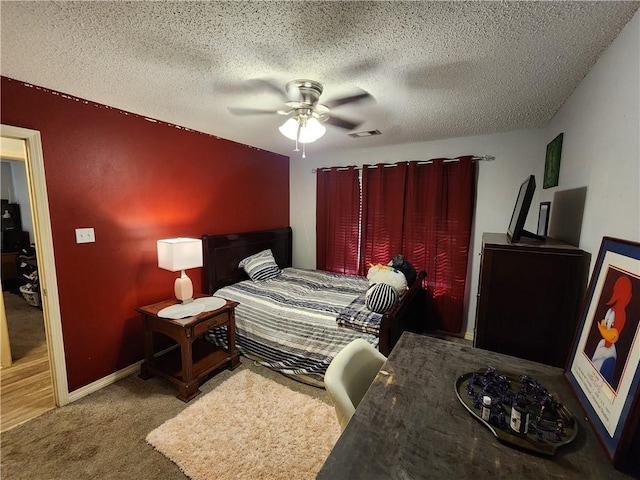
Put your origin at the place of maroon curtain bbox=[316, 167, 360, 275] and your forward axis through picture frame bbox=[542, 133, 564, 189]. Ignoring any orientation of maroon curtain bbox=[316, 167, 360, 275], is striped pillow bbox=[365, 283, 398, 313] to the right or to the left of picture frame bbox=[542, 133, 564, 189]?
right

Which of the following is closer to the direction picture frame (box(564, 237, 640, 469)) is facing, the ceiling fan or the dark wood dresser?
the ceiling fan

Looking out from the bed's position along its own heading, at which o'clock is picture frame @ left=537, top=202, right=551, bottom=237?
The picture frame is roughly at 11 o'clock from the bed.

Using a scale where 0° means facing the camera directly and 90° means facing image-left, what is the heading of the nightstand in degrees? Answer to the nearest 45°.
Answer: approximately 315°

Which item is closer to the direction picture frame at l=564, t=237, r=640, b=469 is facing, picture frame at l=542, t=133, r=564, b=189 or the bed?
the bed

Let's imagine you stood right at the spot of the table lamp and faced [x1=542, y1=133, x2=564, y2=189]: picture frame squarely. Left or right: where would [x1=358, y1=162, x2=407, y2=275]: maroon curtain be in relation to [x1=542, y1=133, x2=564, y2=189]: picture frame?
left

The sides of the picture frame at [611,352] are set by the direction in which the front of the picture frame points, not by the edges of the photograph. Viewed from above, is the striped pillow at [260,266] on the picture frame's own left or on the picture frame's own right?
on the picture frame's own right
